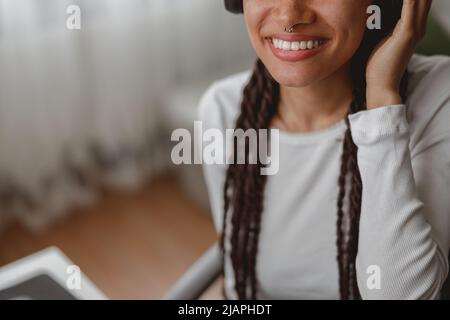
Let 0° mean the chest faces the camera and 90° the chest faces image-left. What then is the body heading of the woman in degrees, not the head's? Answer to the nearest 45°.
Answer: approximately 0°

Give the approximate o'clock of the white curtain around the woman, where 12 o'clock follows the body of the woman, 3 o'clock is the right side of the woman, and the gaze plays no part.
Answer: The white curtain is roughly at 5 o'clock from the woman.
